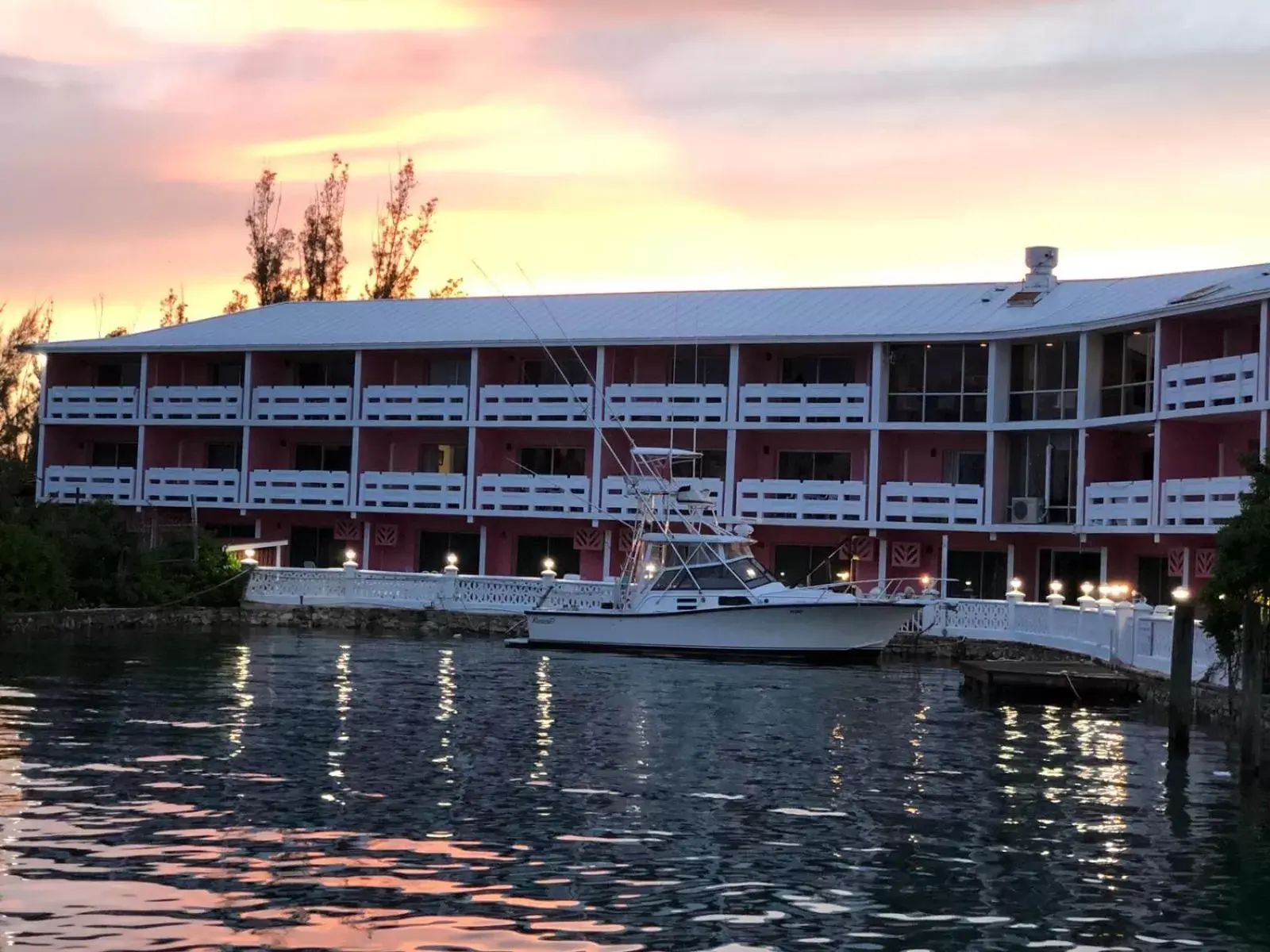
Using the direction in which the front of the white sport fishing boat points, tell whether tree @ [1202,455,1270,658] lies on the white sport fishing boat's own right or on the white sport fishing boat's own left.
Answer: on the white sport fishing boat's own right

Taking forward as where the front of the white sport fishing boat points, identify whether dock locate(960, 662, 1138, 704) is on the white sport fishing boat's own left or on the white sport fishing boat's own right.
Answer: on the white sport fishing boat's own right

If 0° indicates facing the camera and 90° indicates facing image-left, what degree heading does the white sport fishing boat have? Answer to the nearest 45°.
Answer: approximately 270°
